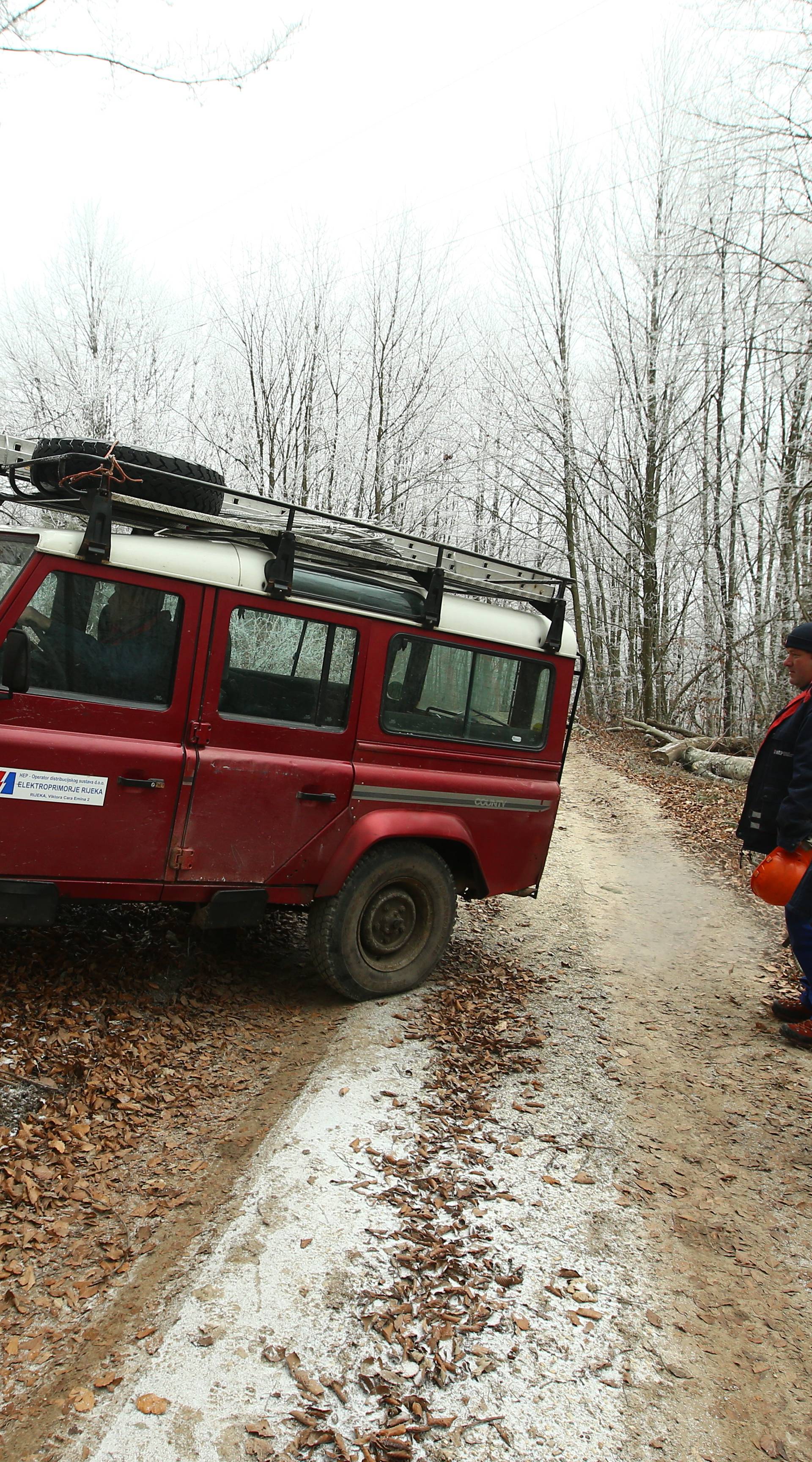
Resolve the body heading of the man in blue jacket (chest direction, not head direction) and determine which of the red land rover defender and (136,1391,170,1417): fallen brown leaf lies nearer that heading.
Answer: the red land rover defender

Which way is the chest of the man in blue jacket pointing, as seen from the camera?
to the viewer's left

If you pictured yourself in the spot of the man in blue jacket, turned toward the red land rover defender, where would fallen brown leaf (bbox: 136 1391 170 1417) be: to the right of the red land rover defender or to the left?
left

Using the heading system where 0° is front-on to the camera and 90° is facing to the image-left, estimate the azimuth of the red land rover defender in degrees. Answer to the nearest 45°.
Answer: approximately 45°

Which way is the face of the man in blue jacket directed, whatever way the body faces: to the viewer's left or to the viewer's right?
to the viewer's left

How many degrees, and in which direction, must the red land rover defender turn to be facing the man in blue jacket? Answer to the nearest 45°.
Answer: approximately 135° to its left

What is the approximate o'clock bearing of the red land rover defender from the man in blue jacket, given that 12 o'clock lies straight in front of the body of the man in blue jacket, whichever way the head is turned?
The red land rover defender is roughly at 11 o'clock from the man in blue jacket.

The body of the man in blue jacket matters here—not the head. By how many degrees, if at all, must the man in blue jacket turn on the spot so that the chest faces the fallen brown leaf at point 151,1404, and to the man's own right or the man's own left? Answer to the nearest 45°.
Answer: approximately 90° to the man's own left
